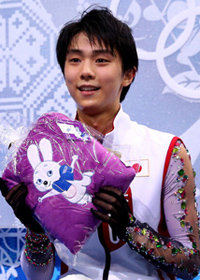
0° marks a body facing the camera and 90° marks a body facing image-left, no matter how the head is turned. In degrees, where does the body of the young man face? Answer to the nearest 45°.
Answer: approximately 45°
